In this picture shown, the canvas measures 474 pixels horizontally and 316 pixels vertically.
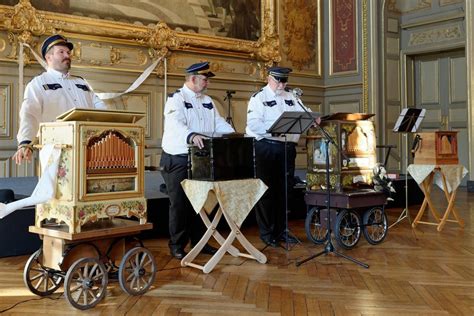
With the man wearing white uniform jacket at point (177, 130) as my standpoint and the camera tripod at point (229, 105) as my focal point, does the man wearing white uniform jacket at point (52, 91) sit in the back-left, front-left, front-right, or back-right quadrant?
back-left

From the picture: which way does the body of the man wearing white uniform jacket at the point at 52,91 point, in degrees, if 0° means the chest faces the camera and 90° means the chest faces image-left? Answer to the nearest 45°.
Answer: approximately 315°

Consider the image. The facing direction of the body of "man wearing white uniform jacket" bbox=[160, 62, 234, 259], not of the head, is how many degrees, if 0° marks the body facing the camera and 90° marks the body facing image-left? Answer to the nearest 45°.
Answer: approximately 315°

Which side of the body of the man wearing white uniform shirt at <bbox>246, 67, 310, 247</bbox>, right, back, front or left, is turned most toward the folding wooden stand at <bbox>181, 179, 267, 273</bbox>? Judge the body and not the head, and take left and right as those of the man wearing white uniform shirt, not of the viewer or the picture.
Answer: right

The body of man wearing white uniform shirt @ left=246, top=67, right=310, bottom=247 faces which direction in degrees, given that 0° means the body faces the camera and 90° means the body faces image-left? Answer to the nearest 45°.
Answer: approximately 315°

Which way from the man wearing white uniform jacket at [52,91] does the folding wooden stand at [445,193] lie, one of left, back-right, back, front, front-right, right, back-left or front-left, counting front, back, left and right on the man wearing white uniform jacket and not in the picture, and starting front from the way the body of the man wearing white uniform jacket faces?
front-left

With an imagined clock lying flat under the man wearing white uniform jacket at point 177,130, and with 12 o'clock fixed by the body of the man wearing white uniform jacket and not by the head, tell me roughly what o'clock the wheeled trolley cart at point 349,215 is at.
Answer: The wheeled trolley cart is roughly at 10 o'clock from the man wearing white uniform jacket.

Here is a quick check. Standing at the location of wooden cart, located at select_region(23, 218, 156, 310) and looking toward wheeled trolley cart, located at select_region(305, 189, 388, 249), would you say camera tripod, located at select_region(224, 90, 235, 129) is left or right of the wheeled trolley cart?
left

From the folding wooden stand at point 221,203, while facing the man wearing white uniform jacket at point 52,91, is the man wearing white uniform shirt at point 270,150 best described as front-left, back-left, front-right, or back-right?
back-right
